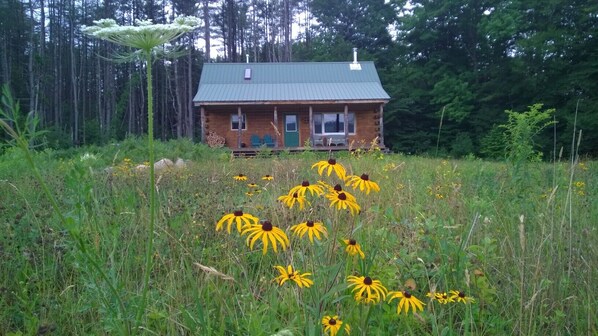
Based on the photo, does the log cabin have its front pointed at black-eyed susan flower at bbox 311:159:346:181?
yes

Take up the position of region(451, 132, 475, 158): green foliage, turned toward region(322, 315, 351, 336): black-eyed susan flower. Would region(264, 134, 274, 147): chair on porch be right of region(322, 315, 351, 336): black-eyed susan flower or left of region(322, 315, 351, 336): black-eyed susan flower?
right

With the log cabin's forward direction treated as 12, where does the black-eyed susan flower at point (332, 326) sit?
The black-eyed susan flower is roughly at 12 o'clock from the log cabin.

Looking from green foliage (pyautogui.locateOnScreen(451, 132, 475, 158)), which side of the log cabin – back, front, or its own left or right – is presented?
left

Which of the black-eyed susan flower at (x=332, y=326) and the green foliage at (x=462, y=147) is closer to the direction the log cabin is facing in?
the black-eyed susan flower

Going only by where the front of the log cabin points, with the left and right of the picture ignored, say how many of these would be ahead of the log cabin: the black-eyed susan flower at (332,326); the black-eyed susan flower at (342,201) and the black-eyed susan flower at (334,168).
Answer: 3

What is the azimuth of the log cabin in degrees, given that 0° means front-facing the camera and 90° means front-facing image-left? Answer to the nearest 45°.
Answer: approximately 0°

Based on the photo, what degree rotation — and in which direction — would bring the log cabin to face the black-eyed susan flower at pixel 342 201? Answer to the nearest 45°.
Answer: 0° — it already faces it

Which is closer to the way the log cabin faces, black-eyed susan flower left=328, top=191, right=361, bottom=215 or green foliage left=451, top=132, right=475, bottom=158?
the black-eyed susan flower
